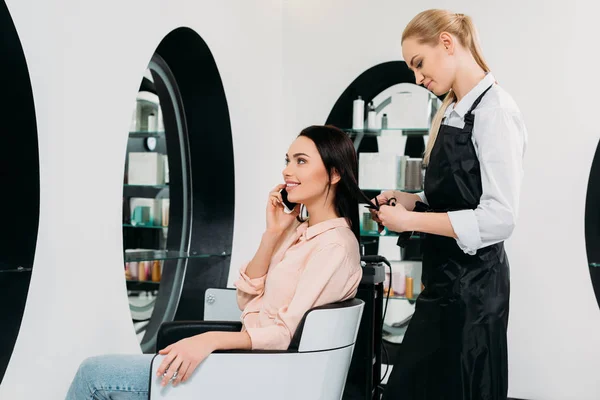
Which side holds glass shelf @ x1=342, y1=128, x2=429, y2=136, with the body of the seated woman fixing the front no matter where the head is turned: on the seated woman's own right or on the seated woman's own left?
on the seated woman's own right

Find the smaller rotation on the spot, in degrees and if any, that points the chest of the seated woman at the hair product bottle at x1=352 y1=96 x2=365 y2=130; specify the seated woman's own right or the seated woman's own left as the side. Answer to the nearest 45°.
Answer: approximately 90° to the seated woman's own right

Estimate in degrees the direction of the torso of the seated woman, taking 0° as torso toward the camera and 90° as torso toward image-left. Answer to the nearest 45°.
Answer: approximately 90°

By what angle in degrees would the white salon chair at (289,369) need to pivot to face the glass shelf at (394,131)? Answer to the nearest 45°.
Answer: approximately 90° to its right

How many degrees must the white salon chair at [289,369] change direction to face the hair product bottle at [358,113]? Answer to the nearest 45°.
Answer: approximately 90° to its right

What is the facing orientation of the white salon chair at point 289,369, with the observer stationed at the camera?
facing to the left of the viewer
